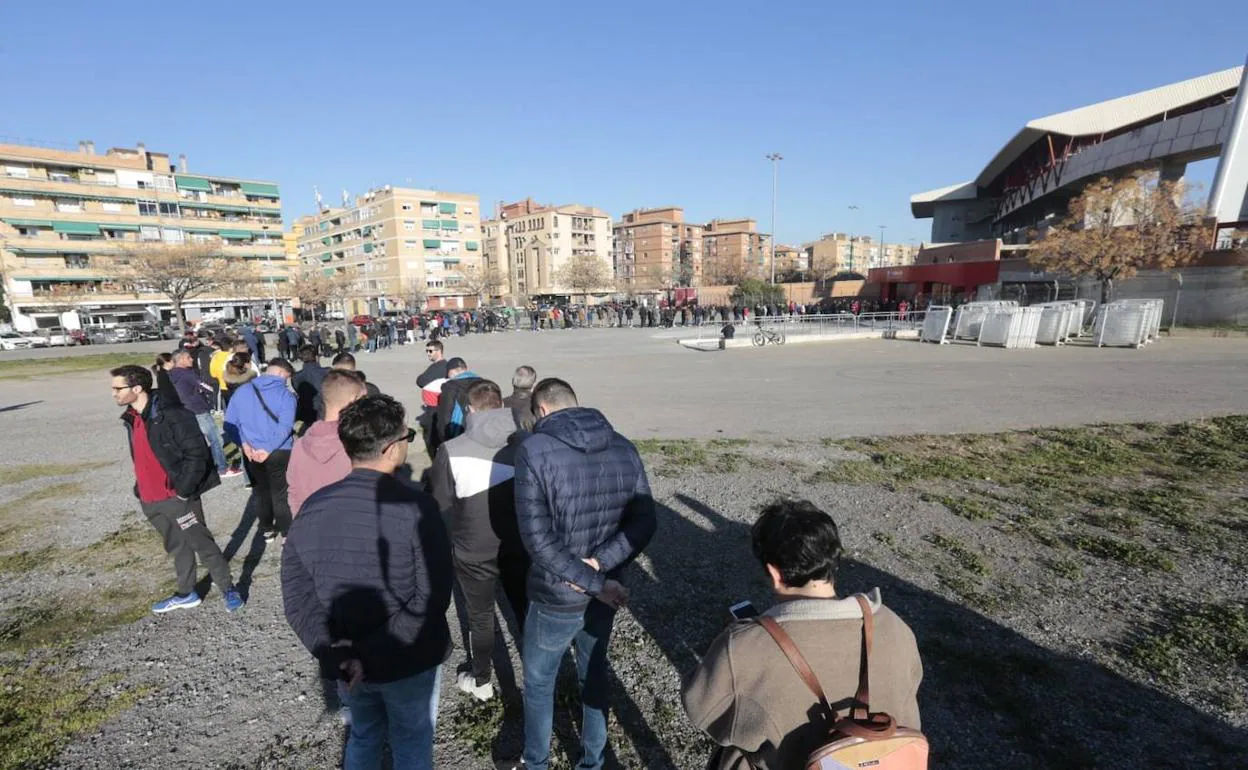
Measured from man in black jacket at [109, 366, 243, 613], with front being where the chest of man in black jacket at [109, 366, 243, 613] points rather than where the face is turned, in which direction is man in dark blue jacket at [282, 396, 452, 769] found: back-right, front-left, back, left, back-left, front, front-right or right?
front-left

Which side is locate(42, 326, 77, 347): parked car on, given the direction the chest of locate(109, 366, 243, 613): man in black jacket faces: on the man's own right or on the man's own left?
on the man's own right

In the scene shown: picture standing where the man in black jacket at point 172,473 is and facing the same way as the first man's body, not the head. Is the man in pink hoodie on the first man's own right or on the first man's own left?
on the first man's own left

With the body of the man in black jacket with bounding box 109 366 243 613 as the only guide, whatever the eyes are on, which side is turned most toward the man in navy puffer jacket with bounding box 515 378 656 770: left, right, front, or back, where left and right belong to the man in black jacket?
left

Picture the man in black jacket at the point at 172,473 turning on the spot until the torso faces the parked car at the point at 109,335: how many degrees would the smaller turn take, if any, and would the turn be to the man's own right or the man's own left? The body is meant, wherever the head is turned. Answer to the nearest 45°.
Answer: approximately 135° to the man's own right

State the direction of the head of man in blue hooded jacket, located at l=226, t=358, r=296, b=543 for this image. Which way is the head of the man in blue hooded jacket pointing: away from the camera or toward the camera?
away from the camera

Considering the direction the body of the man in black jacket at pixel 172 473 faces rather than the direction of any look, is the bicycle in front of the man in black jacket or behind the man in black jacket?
behind

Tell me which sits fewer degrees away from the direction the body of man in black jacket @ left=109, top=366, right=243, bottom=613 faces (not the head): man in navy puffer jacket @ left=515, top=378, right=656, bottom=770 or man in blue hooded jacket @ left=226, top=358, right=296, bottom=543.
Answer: the man in navy puffer jacket

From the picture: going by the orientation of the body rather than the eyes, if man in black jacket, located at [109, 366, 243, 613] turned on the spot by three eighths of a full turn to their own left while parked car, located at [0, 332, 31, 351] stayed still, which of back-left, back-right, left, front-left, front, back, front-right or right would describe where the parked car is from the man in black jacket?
left

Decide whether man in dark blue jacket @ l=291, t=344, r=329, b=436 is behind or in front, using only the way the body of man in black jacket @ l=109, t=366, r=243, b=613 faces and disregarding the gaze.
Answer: behind

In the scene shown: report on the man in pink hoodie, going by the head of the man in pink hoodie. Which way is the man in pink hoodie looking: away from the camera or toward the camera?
away from the camera

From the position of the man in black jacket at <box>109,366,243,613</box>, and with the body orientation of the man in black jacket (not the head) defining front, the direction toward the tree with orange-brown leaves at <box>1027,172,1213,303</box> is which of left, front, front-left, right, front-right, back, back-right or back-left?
back-left

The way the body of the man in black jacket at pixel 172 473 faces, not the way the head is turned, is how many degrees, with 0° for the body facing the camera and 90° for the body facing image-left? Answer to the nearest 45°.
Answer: approximately 45°

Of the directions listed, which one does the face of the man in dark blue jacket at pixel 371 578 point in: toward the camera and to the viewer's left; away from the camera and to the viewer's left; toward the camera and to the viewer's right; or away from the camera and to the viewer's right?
away from the camera and to the viewer's right

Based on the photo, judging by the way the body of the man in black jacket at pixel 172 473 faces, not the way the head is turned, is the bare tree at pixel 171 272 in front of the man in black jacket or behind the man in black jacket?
behind
